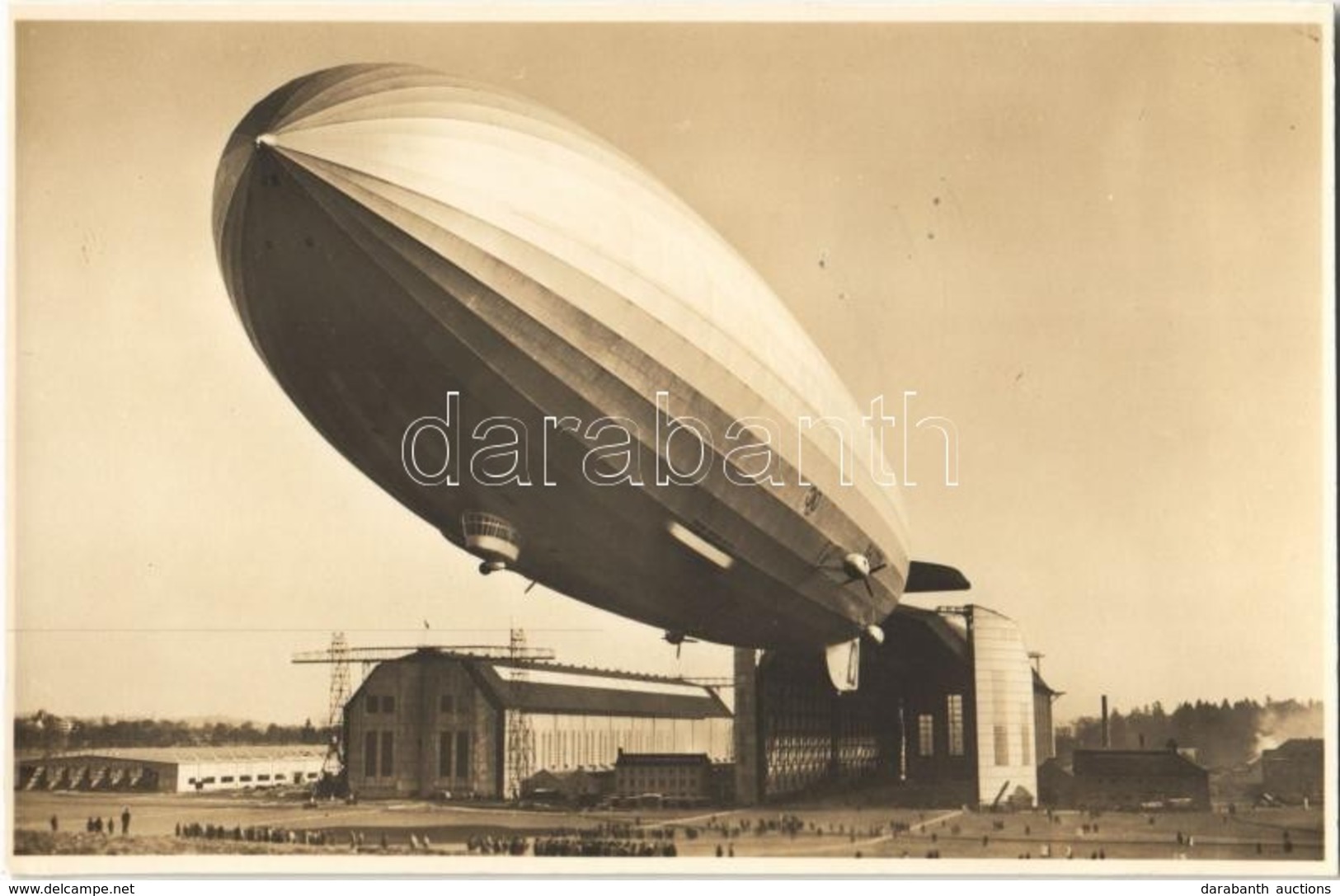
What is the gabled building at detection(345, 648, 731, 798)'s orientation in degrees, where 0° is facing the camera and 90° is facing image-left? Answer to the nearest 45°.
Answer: approximately 45°

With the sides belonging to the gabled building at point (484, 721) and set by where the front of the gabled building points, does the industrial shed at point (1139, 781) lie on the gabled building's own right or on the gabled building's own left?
on the gabled building's own left
